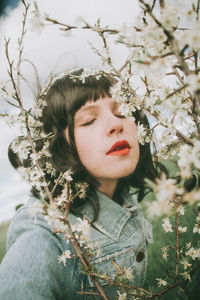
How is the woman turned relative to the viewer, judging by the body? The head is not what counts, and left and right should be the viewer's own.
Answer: facing the viewer and to the right of the viewer

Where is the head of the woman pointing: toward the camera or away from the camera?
toward the camera
